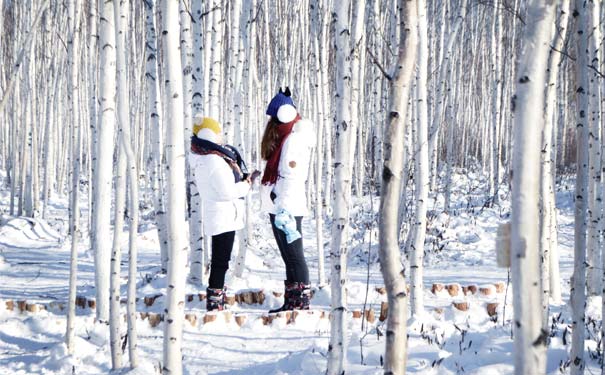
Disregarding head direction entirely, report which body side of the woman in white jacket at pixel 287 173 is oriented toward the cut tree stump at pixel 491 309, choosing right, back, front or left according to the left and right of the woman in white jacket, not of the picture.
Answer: back

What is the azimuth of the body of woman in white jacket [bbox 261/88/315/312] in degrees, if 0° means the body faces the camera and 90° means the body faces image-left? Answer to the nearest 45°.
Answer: approximately 90°

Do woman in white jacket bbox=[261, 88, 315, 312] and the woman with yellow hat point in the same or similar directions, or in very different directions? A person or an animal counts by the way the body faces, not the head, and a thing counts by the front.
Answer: very different directions

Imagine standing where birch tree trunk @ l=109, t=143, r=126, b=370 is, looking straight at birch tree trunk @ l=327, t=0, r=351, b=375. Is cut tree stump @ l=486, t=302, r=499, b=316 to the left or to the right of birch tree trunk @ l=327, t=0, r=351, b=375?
left

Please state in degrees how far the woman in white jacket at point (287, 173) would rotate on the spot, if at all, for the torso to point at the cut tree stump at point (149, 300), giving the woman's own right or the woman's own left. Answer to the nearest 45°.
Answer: approximately 45° to the woman's own right

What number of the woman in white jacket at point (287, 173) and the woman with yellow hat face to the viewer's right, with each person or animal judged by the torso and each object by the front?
1

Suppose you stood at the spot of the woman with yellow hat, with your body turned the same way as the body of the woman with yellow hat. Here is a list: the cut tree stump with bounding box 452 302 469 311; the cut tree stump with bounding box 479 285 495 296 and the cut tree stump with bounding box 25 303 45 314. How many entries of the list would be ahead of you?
2

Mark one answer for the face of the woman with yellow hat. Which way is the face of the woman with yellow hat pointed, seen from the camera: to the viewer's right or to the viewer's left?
to the viewer's right

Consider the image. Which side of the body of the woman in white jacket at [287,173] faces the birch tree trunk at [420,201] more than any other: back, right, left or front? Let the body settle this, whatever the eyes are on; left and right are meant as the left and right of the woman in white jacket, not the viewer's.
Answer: back

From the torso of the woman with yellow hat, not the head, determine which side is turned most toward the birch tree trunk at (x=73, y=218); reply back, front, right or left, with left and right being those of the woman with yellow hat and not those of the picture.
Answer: back

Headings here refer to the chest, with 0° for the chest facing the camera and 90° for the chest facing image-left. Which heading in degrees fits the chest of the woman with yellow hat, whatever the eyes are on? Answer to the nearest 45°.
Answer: approximately 270°

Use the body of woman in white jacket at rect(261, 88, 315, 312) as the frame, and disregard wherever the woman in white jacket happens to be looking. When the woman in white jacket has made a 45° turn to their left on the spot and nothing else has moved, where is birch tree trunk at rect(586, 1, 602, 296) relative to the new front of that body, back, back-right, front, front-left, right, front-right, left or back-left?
back-left

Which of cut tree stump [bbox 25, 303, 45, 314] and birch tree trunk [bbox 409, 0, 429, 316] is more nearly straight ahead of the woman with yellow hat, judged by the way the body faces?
the birch tree trunk
